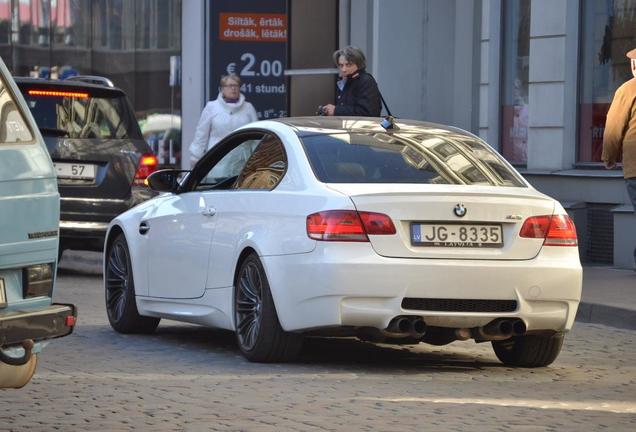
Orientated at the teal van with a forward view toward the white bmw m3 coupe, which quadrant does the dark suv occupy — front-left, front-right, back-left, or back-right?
front-left

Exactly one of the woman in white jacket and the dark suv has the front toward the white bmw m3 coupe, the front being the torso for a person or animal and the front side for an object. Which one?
the woman in white jacket

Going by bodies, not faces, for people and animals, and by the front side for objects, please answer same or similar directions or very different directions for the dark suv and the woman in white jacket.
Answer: very different directions

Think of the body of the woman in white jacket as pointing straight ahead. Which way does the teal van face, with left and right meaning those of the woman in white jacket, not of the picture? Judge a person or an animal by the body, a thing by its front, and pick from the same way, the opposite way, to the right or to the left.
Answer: the opposite way

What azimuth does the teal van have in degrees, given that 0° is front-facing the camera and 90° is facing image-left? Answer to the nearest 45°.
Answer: approximately 180°

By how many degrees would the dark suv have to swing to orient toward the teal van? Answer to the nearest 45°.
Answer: approximately 180°

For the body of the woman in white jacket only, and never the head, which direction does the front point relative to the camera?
toward the camera

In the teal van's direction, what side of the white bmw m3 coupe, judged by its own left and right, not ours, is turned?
left

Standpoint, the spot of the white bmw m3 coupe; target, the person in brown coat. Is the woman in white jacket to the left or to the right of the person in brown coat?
left

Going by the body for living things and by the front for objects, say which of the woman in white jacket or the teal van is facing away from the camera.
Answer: the teal van

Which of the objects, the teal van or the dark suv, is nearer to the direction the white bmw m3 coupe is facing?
the dark suv

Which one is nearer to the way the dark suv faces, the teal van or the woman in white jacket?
the woman in white jacket

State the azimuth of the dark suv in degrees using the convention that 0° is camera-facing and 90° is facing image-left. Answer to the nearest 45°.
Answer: approximately 180°

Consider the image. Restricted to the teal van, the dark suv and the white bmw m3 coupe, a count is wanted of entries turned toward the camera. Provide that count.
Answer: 0

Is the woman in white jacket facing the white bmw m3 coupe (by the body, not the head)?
yes

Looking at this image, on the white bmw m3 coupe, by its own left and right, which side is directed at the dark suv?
front

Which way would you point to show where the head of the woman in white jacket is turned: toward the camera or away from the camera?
toward the camera

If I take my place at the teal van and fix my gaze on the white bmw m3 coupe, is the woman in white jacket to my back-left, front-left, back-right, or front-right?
front-left

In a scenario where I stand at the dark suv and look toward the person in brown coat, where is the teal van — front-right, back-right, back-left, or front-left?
front-right
